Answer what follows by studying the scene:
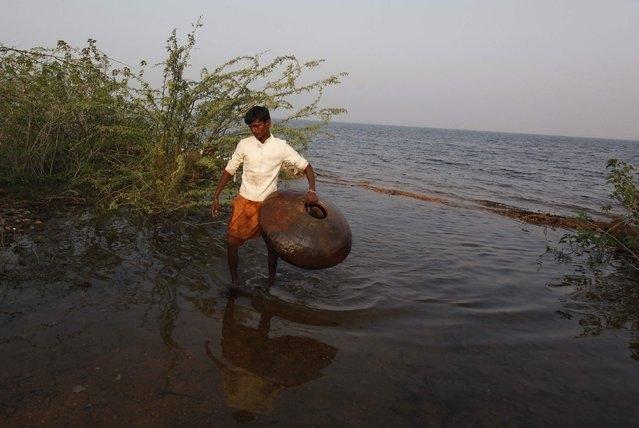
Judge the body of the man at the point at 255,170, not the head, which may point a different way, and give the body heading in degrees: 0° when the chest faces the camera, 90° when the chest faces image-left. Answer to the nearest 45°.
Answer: approximately 0°

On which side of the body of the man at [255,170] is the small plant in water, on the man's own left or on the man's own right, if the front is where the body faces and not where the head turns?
on the man's own left

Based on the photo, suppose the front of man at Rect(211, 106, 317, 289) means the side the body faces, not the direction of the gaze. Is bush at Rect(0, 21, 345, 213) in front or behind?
behind
